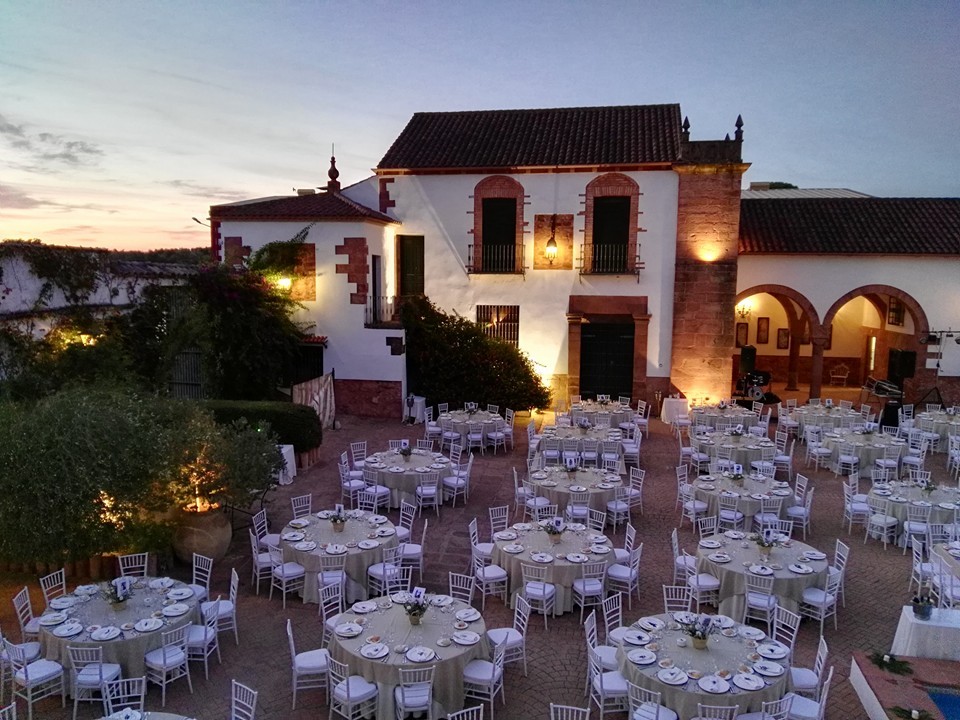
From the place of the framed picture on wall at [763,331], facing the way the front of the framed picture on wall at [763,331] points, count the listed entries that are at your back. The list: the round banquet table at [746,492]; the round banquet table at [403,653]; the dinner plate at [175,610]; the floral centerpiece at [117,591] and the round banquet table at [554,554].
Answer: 0

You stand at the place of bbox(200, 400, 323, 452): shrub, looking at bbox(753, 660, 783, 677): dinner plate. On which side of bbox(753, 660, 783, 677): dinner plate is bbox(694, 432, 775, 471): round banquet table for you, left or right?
left

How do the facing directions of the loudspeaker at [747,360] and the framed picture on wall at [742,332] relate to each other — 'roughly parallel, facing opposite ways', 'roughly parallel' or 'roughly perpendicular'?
roughly parallel

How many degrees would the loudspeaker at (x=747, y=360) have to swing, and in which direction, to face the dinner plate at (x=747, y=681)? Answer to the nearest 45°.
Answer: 0° — it already faces it

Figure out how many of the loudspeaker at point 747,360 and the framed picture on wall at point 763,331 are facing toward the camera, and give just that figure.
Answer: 2

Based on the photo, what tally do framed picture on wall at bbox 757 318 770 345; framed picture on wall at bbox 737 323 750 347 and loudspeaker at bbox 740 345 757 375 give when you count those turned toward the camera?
3

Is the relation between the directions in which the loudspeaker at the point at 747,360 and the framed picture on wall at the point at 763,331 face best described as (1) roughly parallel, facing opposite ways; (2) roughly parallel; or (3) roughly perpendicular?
roughly parallel

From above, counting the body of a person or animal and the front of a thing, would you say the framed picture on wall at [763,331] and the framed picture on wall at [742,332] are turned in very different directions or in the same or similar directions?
same or similar directions

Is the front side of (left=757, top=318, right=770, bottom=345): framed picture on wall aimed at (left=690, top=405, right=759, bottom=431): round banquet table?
yes

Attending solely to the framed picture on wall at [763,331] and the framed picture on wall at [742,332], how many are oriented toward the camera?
2

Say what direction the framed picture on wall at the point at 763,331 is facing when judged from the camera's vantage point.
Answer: facing the viewer

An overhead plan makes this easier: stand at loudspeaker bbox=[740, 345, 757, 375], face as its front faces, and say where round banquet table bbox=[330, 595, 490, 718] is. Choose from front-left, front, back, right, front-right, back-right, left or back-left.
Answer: front

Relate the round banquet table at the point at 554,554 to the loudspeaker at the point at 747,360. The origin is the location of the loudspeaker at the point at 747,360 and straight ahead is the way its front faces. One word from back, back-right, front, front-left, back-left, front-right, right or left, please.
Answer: front

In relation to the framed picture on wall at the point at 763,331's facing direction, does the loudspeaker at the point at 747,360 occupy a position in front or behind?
in front

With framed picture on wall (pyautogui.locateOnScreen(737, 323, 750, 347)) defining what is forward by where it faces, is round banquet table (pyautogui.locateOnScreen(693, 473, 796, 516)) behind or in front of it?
in front

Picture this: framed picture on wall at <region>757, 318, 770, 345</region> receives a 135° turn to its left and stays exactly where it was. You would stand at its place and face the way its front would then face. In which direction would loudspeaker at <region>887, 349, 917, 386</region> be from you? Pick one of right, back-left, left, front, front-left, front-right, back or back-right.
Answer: right

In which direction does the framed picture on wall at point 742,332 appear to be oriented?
toward the camera

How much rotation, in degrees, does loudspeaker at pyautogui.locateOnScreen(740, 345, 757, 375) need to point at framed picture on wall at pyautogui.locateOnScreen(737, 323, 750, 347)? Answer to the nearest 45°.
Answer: approximately 180°

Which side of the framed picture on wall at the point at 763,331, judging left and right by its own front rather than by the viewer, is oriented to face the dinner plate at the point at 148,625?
front

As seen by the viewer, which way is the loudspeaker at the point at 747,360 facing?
toward the camera

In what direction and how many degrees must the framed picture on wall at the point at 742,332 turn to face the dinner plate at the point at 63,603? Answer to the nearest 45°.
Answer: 0° — it already faces it

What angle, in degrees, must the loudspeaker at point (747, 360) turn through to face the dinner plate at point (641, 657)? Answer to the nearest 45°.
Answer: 0° — it already faces it
